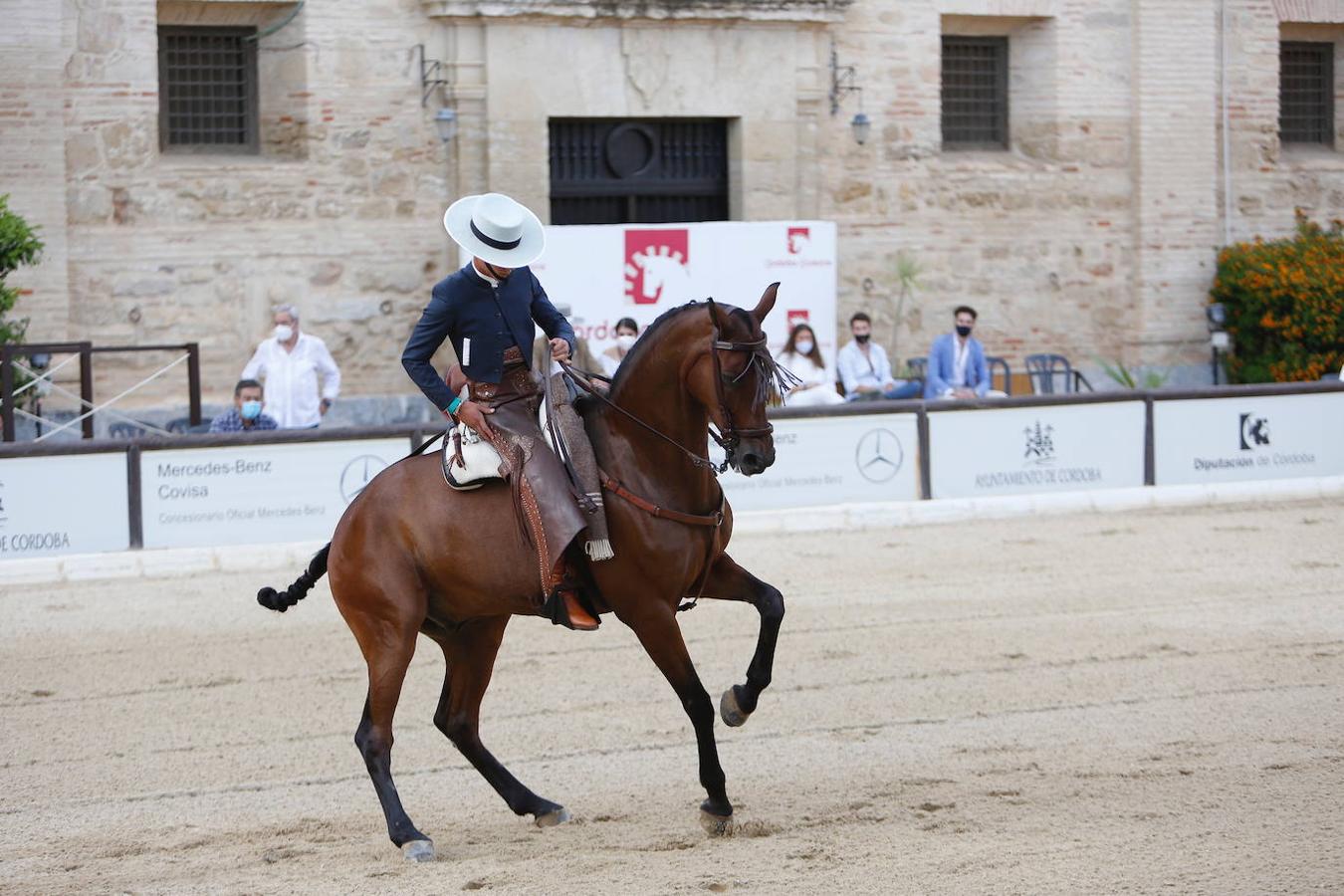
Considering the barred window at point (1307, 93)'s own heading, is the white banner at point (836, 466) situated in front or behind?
in front

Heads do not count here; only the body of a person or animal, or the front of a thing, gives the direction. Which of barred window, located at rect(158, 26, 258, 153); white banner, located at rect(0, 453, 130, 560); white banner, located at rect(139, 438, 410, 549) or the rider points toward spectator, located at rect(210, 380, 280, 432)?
the barred window

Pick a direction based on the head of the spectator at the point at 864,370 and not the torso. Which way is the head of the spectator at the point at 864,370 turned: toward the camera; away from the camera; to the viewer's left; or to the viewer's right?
toward the camera

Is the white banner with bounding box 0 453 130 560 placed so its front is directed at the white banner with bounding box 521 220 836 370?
no

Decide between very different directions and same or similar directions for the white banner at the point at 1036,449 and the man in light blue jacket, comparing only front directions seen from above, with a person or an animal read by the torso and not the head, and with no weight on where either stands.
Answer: same or similar directions

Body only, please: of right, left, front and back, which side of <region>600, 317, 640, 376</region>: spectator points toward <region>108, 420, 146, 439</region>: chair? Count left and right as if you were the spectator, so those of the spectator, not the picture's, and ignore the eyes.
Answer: right

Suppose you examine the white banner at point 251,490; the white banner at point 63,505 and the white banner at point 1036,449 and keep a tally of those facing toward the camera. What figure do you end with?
3

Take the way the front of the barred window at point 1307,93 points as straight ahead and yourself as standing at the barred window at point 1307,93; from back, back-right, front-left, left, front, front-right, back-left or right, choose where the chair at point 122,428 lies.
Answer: front-right

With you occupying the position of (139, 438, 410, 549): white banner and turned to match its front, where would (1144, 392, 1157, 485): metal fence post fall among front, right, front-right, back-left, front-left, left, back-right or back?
left

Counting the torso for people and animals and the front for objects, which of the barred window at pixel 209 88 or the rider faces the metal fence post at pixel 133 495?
the barred window

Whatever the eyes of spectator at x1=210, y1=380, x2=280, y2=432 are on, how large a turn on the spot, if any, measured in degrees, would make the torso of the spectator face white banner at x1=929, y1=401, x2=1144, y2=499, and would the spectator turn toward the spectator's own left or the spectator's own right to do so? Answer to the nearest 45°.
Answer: approximately 90° to the spectator's own left

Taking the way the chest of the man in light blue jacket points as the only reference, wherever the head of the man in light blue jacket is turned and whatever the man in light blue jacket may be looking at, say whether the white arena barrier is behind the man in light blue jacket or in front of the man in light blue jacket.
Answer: in front

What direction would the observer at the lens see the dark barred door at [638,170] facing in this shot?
facing the viewer

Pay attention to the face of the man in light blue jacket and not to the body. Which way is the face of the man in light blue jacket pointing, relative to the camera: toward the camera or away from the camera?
toward the camera

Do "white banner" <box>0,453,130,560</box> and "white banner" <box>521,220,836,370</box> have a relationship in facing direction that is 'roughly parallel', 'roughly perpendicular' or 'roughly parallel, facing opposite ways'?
roughly parallel

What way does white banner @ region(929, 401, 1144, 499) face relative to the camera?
toward the camera

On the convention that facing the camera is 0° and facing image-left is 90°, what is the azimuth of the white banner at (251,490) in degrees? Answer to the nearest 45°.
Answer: approximately 0°

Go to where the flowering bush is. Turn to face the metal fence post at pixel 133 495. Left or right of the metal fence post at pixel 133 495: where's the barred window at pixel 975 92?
right

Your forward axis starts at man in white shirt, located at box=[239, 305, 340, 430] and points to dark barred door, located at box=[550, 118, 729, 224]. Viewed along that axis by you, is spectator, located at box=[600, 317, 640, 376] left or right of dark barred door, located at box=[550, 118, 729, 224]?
right

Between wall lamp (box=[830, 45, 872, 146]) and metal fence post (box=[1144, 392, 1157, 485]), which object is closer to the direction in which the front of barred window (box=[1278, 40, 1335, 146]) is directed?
the metal fence post

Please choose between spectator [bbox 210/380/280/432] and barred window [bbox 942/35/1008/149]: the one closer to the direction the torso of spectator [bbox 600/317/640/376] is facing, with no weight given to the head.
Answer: the spectator

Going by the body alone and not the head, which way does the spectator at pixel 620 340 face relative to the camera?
toward the camera

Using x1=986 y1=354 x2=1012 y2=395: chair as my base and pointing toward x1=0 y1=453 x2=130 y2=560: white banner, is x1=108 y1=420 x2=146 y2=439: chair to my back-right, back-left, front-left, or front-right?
front-right
